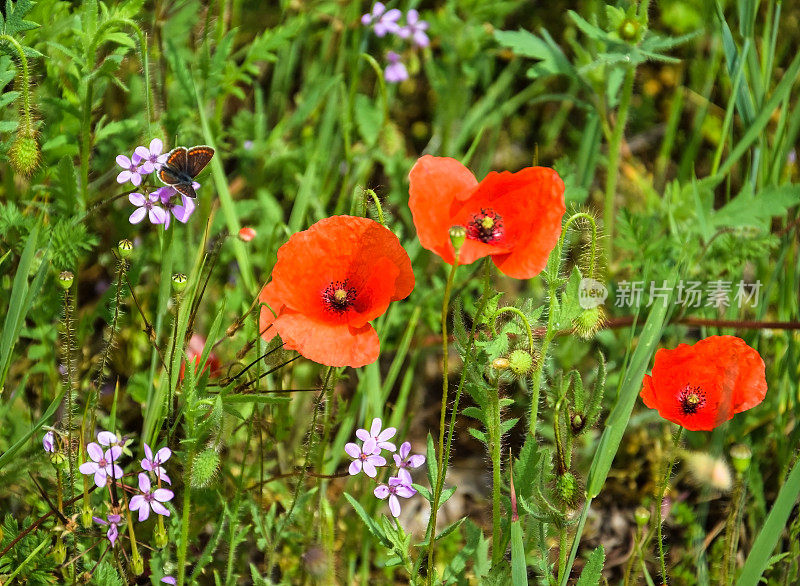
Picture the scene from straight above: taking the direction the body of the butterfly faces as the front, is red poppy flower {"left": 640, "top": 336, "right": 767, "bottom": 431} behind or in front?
in front

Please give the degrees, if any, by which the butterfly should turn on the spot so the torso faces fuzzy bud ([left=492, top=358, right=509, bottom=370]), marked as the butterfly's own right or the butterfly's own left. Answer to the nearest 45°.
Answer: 0° — it already faces it

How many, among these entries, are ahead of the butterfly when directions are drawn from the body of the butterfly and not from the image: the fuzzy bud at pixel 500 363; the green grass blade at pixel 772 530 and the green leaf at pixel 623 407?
3

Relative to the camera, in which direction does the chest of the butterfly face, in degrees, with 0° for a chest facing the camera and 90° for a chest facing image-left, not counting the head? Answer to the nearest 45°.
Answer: approximately 315°

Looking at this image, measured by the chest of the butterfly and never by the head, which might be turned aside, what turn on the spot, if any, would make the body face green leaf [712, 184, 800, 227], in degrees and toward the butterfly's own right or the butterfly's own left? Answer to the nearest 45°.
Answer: approximately 45° to the butterfly's own left

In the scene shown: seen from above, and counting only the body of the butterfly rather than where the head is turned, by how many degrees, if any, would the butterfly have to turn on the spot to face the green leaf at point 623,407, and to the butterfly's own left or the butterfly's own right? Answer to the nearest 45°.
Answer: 0° — it already faces it

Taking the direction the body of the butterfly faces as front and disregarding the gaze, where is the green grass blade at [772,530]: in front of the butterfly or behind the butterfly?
in front
